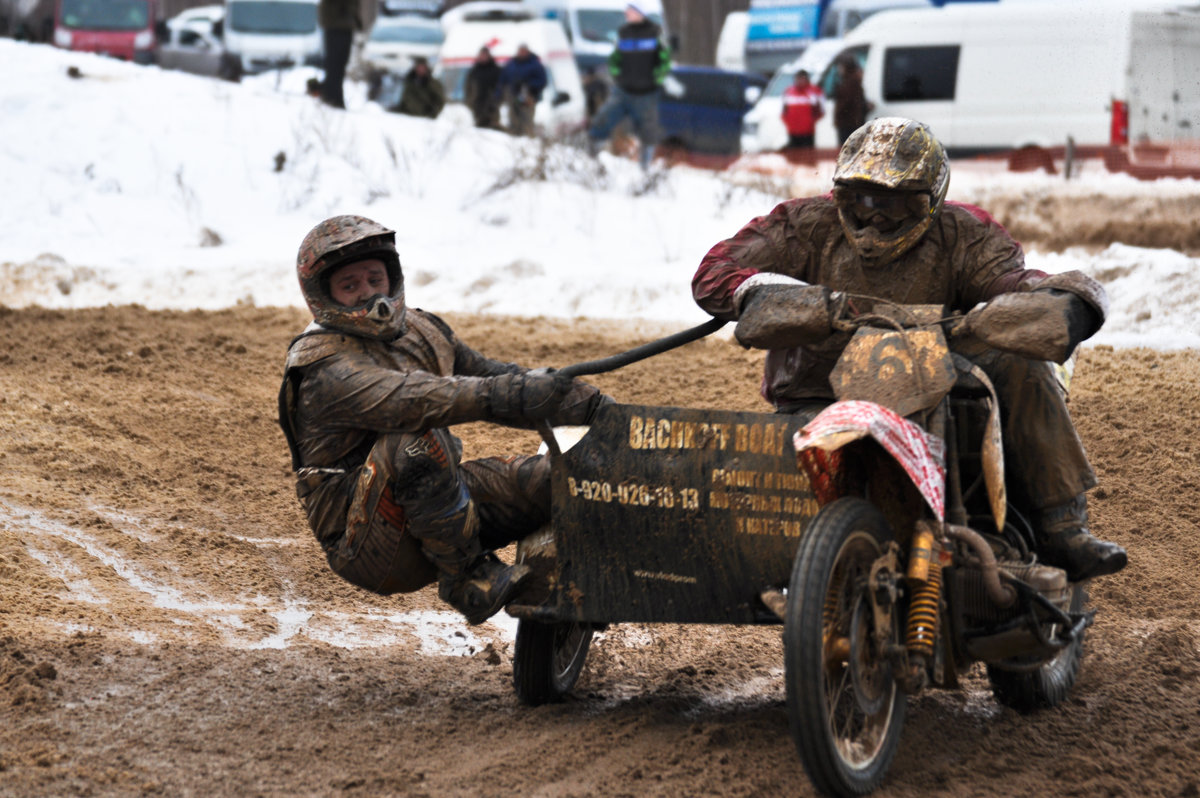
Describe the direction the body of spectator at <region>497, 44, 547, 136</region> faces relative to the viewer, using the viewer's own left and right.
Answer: facing the viewer

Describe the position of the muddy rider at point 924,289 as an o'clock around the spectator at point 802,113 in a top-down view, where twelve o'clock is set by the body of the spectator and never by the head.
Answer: The muddy rider is roughly at 12 o'clock from the spectator.

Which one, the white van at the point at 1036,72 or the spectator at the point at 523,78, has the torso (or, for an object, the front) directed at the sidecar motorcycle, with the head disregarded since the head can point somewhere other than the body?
the spectator

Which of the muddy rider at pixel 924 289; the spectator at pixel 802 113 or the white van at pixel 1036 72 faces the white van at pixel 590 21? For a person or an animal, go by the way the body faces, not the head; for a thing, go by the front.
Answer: the white van at pixel 1036 72

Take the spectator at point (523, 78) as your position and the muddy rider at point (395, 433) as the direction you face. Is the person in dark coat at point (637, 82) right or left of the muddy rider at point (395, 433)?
left

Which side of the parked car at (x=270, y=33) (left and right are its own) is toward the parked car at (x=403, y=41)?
left

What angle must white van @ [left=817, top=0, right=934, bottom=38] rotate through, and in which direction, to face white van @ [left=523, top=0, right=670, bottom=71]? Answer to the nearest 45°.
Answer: approximately 45° to its right

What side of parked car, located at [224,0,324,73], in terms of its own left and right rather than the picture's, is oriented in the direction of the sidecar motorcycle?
front

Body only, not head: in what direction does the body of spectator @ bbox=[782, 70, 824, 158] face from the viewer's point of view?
toward the camera

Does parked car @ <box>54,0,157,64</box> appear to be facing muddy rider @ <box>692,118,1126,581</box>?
yes

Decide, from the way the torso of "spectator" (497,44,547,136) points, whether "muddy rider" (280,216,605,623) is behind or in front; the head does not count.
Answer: in front

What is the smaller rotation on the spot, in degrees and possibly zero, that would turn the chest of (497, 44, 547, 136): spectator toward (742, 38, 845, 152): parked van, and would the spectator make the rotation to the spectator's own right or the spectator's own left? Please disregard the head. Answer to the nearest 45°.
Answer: approximately 135° to the spectator's own left

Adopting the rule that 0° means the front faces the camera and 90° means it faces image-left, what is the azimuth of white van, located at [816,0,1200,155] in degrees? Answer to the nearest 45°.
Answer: approximately 135°
